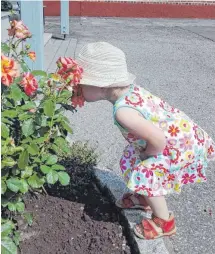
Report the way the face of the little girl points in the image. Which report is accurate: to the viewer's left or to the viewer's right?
to the viewer's left

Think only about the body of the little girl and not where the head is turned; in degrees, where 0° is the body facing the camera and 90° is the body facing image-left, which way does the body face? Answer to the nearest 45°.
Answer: approximately 90°

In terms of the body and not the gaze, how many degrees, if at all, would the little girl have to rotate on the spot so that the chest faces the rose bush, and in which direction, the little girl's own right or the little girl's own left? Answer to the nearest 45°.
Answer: approximately 45° to the little girl's own left
